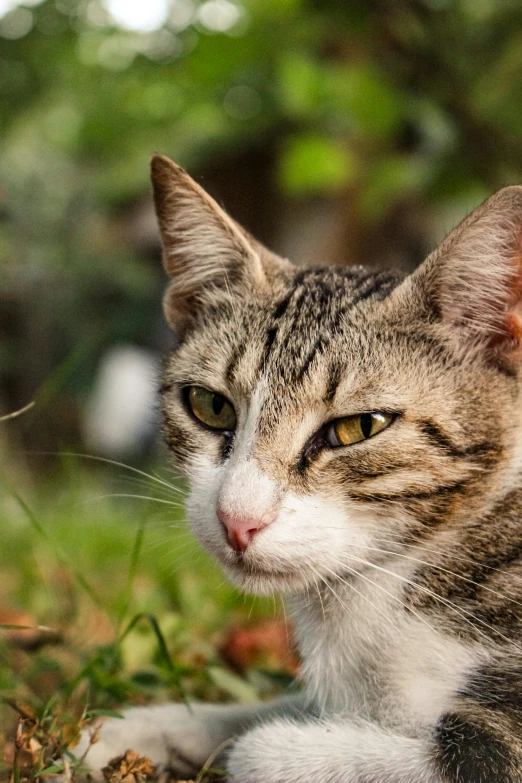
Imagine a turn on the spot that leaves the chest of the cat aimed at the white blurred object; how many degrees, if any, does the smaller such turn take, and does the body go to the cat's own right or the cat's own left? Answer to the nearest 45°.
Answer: approximately 135° to the cat's own right

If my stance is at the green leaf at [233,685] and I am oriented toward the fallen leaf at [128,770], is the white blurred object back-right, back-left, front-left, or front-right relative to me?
back-right

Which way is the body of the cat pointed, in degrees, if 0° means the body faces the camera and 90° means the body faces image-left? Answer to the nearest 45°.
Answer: approximately 45°
